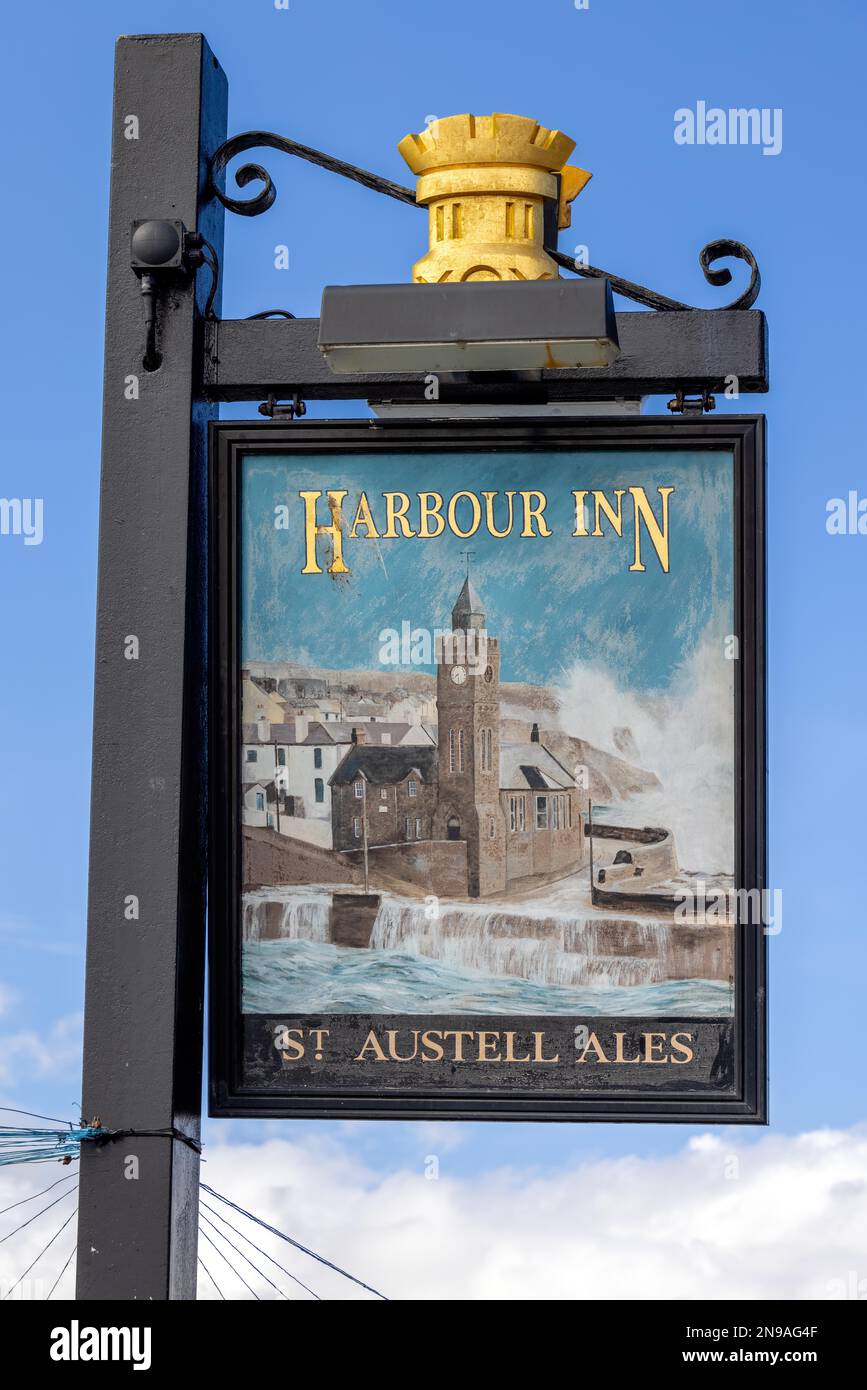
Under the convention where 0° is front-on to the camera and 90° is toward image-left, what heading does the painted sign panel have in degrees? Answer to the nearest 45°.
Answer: approximately 0°
